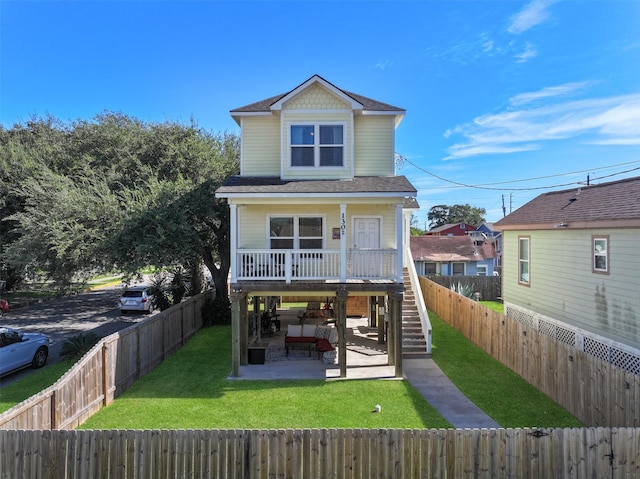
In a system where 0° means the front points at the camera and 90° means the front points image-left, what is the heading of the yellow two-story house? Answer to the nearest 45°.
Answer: approximately 0°

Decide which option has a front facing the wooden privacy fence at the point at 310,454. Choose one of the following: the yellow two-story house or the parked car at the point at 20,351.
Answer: the yellow two-story house

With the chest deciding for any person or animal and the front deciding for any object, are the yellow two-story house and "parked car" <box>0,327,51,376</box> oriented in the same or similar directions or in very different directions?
very different directions

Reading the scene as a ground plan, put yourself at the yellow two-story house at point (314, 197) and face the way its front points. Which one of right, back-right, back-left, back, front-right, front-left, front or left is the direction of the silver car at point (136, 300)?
back-right

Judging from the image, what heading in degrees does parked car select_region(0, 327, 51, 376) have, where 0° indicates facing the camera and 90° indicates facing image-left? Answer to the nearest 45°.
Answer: approximately 225°

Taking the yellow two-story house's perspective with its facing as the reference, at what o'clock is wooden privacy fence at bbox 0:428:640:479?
The wooden privacy fence is roughly at 12 o'clock from the yellow two-story house.

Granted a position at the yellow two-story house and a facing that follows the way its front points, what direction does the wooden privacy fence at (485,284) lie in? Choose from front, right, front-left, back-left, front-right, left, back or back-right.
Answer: back-left

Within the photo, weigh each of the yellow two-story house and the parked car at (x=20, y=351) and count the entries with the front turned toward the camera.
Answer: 1
